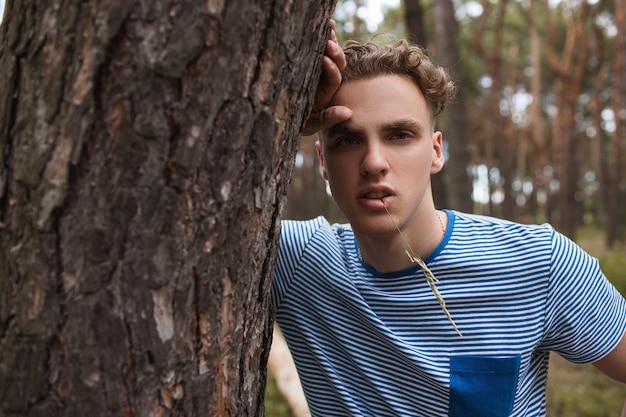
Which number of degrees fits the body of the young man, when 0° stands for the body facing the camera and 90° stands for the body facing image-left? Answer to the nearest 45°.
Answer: approximately 0°

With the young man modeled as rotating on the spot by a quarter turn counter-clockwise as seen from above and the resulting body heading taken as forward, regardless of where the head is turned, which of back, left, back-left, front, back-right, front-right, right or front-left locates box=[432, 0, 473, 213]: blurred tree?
left
